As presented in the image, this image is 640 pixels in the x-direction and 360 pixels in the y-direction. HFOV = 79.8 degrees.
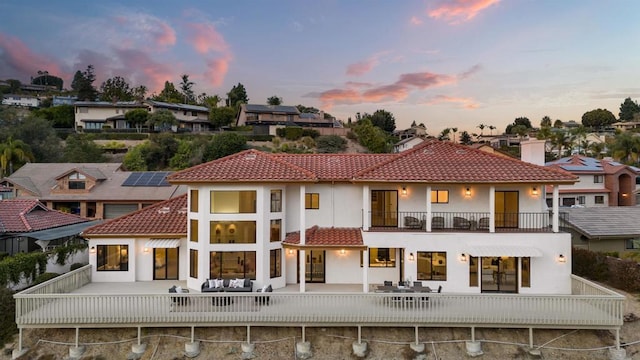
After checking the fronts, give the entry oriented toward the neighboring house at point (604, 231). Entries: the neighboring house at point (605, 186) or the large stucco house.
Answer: the neighboring house at point (605, 186)

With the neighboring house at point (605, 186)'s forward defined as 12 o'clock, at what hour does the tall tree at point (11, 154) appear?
The tall tree is roughly at 2 o'clock from the neighboring house.

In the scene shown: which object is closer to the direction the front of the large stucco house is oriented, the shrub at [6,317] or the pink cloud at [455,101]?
the shrub

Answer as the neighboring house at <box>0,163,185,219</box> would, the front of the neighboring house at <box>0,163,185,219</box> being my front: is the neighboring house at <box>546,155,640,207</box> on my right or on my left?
on my left

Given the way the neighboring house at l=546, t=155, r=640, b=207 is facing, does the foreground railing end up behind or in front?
in front

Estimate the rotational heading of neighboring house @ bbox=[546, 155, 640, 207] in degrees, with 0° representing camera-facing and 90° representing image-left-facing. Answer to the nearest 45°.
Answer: approximately 0°

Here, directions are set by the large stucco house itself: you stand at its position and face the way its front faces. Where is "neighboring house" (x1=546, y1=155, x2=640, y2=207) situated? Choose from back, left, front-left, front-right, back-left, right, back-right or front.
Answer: back-left

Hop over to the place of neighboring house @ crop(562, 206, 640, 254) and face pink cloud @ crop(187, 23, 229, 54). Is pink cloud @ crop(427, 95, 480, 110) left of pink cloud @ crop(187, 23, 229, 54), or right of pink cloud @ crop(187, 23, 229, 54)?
right

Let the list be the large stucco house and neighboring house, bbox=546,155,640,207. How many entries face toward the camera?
2

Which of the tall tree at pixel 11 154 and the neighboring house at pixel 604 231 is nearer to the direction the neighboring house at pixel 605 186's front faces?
the neighboring house

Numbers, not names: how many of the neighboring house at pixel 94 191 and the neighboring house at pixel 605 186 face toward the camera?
2

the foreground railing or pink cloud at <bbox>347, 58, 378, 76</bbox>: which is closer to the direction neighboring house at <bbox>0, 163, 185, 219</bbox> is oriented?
the foreground railing

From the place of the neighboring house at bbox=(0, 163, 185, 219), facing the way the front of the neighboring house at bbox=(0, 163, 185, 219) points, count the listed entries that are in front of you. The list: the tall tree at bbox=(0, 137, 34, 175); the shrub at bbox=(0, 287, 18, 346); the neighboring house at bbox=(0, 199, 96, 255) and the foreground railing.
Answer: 3

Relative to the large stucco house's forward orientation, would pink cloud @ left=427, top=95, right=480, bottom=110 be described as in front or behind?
behind
